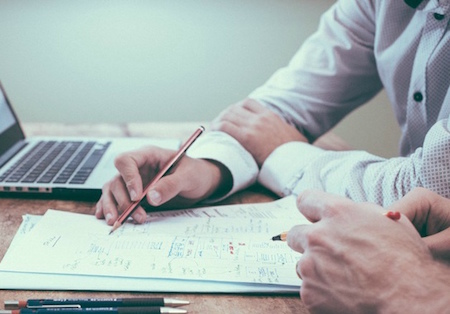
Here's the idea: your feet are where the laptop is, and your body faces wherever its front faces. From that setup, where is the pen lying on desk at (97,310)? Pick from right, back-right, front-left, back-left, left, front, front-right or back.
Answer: right

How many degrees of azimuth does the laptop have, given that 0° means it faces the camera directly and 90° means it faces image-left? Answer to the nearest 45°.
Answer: approximately 270°

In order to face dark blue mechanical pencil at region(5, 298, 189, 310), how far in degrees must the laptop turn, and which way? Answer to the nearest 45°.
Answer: approximately 90° to its right
